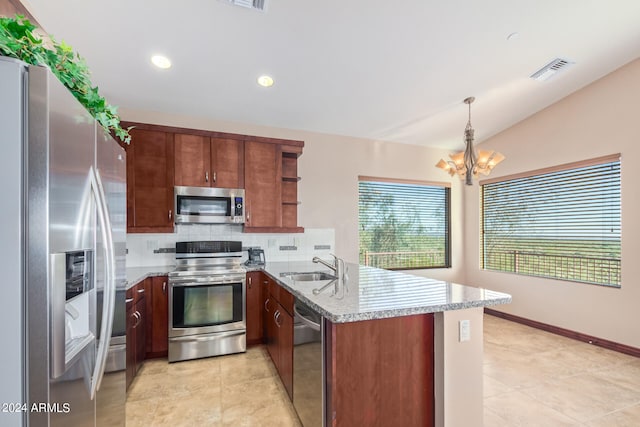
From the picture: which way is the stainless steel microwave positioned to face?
toward the camera

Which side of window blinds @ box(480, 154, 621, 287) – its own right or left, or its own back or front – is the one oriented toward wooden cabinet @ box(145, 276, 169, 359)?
front

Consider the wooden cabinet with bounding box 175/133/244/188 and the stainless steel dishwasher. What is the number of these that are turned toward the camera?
1

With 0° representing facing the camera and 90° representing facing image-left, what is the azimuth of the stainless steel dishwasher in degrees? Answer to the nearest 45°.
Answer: approximately 90°

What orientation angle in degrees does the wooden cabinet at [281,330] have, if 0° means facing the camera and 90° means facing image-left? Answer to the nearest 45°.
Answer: approximately 90°

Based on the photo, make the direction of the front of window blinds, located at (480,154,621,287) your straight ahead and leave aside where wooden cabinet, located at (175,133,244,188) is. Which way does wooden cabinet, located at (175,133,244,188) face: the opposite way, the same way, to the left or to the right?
to the left

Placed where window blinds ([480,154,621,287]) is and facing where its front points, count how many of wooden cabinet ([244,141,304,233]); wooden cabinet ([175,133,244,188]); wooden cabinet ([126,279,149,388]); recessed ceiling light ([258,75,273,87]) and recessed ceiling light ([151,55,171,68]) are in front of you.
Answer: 5

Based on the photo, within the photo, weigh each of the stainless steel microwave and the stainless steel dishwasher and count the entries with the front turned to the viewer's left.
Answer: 1

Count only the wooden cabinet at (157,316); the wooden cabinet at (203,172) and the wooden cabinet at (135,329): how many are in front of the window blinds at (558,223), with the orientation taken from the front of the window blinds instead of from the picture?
3

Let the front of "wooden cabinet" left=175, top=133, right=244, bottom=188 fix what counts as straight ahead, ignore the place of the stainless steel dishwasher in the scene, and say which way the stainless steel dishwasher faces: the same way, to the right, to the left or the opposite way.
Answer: to the right

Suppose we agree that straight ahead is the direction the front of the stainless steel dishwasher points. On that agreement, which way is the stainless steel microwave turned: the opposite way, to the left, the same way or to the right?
to the left

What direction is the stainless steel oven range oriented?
toward the camera

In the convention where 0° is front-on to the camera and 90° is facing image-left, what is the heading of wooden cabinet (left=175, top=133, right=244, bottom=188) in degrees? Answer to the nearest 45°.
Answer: approximately 0°
